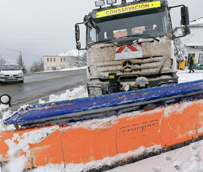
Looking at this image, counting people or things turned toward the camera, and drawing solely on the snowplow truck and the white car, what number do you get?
2

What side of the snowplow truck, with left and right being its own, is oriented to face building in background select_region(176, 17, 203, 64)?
back

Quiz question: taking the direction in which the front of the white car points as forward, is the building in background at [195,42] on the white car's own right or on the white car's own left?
on the white car's own left

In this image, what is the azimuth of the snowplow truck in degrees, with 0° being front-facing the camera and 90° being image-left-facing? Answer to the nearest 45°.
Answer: approximately 0°

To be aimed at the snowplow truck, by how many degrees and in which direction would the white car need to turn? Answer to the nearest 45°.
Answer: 0° — it already faces it

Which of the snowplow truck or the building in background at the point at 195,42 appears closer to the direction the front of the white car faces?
the snowplow truck
